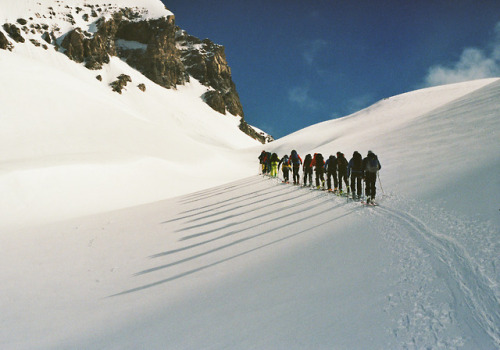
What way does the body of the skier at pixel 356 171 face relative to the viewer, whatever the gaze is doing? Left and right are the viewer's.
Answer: facing away from the viewer

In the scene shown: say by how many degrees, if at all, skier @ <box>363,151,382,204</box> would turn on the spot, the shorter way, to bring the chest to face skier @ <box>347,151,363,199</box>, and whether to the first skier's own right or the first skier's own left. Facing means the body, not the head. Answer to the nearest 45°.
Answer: approximately 45° to the first skier's own left

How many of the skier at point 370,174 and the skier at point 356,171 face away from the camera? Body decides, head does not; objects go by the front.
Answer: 2

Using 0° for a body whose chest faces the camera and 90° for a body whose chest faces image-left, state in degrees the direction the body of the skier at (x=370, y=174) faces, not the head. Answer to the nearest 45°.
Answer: approximately 180°

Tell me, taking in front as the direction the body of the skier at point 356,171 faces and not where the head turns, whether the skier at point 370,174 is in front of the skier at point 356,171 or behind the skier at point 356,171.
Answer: behind
